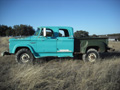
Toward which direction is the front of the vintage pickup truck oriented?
to the viewer's left
